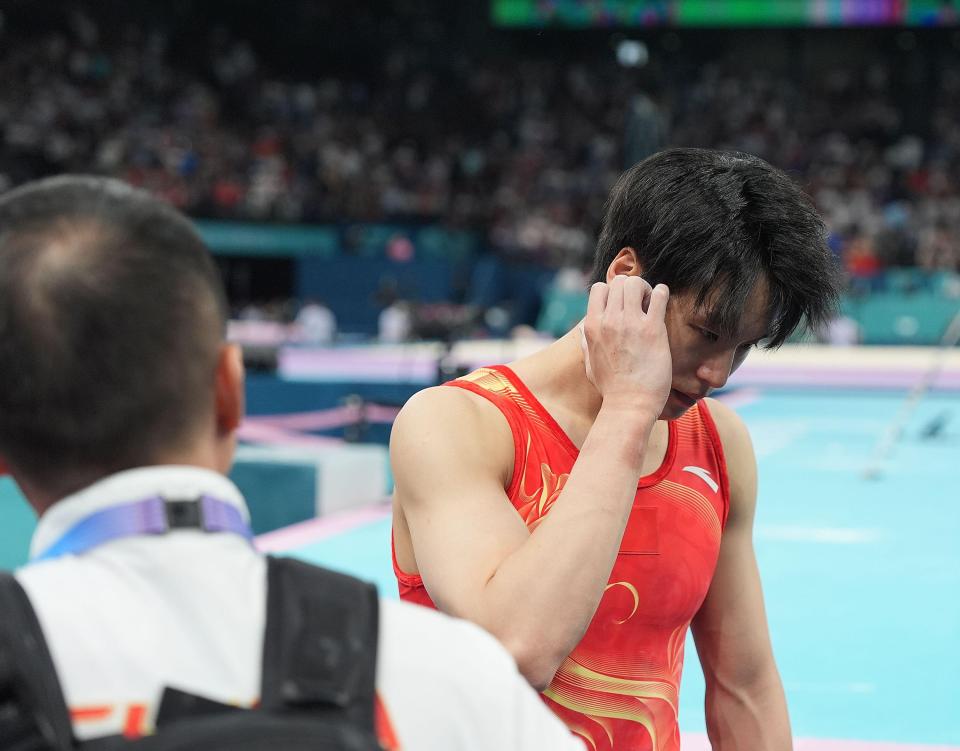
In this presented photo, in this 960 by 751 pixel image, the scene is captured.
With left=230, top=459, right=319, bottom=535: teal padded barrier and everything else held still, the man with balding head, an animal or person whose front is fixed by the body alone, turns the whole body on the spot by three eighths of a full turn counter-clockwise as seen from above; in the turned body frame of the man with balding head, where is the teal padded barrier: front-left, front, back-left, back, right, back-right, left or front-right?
back-right

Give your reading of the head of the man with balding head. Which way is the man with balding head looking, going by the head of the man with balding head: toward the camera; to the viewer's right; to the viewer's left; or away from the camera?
away from the camera

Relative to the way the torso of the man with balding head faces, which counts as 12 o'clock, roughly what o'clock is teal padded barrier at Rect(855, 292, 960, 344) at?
The teal padded barrier is roughly at 1 o'clock from the man with balding head.

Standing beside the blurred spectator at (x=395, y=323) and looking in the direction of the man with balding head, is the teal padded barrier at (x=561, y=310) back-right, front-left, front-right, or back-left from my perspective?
back-left

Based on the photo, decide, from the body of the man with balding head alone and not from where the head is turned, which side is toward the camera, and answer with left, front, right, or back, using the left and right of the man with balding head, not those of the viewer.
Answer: back

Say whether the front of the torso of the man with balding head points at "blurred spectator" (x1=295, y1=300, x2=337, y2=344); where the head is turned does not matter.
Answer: yes

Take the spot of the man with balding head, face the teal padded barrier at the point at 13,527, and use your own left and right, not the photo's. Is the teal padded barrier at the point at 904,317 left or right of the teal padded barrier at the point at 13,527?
right

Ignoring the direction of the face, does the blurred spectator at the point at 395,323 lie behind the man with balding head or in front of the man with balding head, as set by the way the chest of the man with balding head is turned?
in front
